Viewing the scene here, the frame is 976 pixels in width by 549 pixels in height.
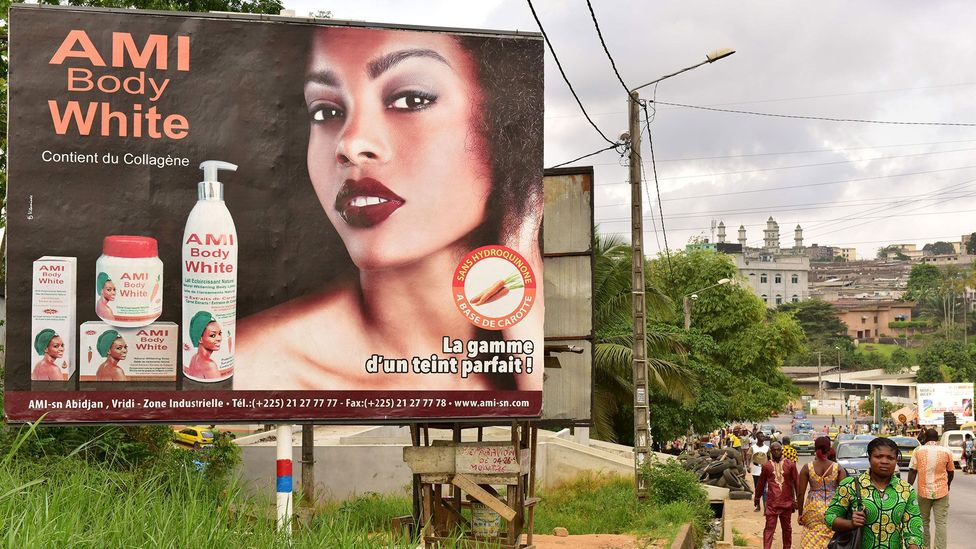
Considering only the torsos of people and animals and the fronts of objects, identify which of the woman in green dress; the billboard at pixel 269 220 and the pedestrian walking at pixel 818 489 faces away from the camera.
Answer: the pedestrian walking

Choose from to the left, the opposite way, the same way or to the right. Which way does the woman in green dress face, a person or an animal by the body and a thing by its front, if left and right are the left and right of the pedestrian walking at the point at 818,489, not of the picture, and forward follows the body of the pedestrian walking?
the opposite way

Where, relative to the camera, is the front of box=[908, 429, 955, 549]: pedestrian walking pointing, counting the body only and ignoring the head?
away from the camera

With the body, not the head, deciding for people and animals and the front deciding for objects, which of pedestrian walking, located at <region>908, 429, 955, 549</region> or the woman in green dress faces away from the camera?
the pedestrian walking

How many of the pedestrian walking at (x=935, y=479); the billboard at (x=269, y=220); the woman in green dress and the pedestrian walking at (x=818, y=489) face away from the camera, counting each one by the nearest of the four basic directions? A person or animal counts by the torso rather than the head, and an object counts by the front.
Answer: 2

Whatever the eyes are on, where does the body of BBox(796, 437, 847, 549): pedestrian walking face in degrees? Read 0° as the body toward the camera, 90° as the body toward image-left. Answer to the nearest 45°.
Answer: approximately 180°

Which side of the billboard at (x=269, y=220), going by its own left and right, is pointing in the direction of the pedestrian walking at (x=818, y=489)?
left

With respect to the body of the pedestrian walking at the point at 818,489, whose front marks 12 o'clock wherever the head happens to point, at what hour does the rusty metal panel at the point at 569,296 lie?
The rusty metal panel is roughly at 10 o'clock from the pedestrian walking.

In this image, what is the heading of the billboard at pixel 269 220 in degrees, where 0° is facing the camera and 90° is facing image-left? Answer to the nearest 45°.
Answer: approximately 0°

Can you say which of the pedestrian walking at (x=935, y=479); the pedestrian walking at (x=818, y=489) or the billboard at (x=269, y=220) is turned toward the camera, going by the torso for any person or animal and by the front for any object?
the billboard
